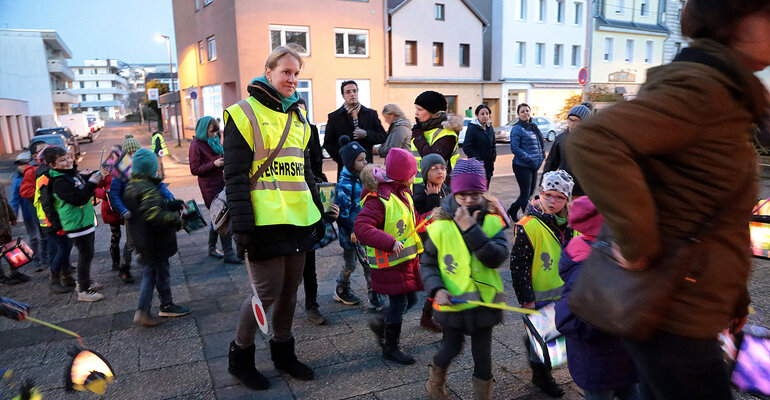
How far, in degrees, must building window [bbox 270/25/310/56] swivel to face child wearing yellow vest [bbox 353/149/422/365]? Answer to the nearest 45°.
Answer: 0° — it already faces them

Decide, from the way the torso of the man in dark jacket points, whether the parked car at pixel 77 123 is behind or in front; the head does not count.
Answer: behind

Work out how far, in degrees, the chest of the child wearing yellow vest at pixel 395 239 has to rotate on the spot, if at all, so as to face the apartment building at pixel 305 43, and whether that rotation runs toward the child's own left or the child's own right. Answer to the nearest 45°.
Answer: approximately 135° to the child's own left

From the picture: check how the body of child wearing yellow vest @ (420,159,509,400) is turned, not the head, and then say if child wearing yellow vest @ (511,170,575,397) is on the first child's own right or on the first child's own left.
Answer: on the first child's own left

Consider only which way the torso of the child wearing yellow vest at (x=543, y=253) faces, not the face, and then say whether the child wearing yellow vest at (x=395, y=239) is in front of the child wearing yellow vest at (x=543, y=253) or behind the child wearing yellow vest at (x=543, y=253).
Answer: behind

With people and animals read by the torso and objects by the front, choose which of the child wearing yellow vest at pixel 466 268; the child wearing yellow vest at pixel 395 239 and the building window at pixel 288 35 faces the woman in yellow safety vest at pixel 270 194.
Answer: the building window

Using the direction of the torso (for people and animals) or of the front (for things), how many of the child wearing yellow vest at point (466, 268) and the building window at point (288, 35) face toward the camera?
2

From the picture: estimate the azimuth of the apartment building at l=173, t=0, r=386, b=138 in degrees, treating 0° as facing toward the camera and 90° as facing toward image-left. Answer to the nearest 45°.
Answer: approximately 0°

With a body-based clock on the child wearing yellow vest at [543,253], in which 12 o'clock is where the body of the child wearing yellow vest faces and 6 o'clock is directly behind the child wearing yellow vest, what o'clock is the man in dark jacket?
The man in dark jacket is roughly at 6 o'clock from the child wearing yellow vest.

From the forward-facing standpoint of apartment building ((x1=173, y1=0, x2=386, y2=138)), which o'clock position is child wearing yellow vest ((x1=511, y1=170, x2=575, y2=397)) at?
The child wearing yellow vest is roughly at 12 o'clock from the apartment building.

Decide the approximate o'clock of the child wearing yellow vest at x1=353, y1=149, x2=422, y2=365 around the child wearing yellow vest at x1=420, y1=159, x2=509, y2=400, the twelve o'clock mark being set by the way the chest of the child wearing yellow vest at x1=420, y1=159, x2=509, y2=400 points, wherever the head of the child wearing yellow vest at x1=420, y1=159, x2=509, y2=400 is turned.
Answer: the child wearing yellow vest at x1=353, y1=149, x2=422, y2=365 is roughly at 5 o'clock from the child wearing yellow vest at x1=420, y1=159, x2=509, y2=400.

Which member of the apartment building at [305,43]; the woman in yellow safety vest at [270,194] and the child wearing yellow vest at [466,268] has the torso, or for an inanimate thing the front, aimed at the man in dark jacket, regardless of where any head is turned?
the apartment building
